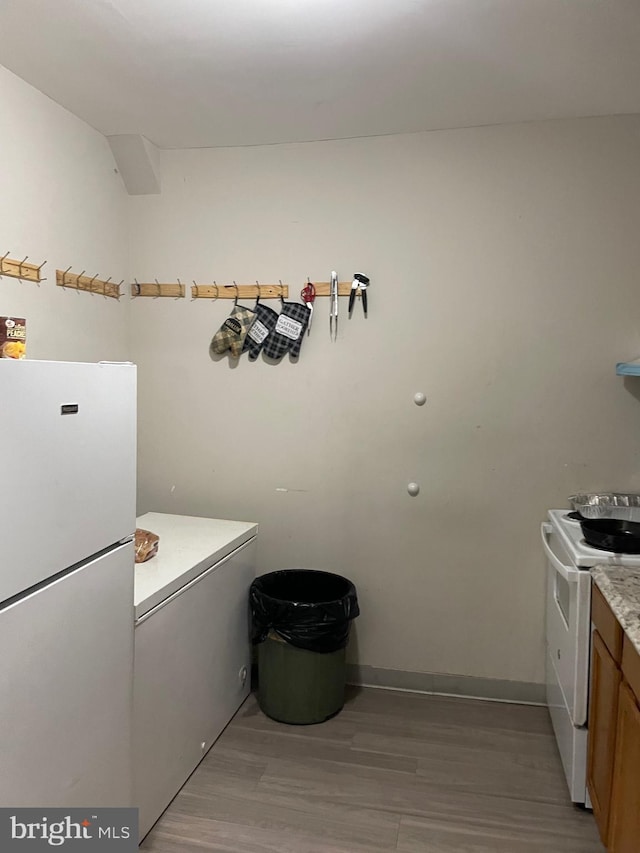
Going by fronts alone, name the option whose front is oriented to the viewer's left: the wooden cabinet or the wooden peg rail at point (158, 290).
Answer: the wooden cabinet

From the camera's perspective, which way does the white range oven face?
to the viewer's left

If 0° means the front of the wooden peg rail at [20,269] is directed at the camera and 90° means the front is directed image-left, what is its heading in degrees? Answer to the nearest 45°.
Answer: approximately 315°

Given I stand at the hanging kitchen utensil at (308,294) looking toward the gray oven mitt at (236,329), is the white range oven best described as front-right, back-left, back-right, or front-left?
back-left

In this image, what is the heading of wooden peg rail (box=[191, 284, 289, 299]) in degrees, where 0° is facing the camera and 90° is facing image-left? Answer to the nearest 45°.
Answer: approximately 0°

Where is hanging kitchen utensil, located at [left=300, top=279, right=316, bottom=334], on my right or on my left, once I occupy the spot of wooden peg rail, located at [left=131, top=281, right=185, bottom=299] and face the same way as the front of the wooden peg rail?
on my left

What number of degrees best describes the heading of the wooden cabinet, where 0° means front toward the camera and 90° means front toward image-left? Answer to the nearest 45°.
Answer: approximately 90°

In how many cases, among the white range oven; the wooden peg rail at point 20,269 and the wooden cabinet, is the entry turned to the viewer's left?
2
